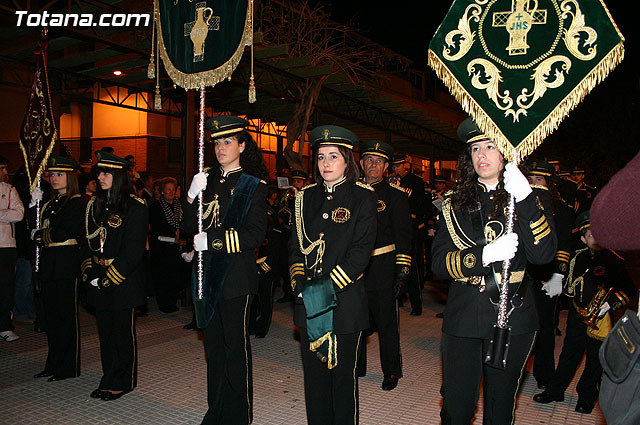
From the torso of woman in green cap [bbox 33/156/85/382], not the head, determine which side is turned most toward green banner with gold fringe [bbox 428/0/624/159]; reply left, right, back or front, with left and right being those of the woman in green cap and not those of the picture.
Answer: left

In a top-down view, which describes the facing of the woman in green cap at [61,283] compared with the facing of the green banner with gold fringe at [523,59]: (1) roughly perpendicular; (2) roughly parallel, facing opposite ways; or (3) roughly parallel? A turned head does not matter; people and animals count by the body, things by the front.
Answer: roughly parallel

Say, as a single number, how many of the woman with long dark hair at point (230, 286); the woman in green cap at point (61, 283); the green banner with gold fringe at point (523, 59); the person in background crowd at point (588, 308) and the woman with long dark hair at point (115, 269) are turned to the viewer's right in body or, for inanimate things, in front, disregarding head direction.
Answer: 0

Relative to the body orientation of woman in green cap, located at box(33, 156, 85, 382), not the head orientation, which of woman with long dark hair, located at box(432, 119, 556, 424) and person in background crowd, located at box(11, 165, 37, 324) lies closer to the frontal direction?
the woman with long dark hair

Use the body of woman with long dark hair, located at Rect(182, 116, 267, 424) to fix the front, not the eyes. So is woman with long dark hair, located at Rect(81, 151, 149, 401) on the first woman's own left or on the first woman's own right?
on the first woman's own right

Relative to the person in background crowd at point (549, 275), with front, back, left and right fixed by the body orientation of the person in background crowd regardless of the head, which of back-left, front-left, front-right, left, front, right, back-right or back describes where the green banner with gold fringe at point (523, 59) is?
front-left

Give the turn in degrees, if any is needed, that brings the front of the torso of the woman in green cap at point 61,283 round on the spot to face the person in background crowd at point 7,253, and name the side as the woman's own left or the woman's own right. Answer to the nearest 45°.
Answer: approximately 135° to the woman's own right

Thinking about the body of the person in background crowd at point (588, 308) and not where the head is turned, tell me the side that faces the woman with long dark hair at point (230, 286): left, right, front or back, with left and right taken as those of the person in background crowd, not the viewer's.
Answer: front

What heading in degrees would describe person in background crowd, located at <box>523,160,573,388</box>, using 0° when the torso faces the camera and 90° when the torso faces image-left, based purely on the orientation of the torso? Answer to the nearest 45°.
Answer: approximately 45°

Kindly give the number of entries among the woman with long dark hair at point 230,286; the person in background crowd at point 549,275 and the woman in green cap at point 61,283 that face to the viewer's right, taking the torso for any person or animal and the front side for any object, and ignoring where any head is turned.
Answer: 0

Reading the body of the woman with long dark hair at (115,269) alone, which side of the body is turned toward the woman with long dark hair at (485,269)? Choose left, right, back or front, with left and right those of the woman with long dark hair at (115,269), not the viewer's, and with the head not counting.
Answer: left

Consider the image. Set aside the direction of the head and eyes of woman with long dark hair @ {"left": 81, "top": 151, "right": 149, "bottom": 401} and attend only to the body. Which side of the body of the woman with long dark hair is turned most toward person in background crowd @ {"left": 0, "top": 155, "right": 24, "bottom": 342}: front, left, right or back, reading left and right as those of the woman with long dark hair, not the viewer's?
right

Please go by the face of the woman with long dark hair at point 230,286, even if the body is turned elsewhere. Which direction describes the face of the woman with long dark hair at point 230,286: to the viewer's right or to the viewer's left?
to the viewer's left

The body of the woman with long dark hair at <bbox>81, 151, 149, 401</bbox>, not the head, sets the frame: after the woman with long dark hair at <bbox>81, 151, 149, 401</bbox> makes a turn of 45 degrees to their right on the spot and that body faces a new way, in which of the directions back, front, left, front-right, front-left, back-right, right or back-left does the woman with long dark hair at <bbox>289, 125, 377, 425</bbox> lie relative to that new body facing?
back-left

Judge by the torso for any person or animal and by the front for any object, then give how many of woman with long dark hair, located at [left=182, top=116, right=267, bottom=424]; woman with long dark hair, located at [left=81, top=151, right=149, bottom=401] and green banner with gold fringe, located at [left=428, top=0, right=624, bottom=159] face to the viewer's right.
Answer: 0

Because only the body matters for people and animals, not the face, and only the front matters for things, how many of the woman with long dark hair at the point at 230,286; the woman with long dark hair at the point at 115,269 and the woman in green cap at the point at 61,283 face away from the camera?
0

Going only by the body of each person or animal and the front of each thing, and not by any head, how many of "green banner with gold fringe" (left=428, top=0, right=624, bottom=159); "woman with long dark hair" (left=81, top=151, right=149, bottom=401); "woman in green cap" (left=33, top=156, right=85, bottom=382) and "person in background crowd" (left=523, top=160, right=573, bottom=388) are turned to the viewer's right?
0

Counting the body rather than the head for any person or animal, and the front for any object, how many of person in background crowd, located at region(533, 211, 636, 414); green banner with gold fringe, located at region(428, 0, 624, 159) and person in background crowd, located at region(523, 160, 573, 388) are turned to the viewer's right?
0

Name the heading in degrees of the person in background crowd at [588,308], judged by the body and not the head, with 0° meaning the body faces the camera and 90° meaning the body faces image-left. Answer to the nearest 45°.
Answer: approximately 45°
